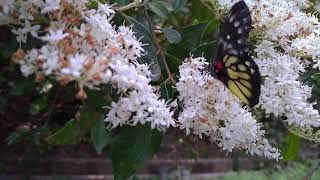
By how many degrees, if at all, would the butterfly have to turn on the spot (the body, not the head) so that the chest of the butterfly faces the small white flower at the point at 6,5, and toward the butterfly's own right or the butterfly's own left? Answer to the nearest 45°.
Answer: approximately 45° to the butterfly's own left

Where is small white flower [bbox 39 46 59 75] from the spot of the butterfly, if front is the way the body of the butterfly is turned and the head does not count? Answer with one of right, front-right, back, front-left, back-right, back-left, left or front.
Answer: front-left

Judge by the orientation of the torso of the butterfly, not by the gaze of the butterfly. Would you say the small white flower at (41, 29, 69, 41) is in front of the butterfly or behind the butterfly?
in front

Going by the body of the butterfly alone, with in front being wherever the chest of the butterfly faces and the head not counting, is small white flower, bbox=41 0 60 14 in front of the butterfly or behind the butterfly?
in front

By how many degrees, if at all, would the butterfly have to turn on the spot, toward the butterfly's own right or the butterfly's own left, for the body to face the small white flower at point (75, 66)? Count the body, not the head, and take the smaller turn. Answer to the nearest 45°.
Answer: approximately 45° to the butterfly's own left
